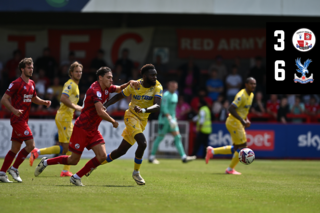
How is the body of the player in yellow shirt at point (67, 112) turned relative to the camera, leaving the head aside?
to the viewer's right

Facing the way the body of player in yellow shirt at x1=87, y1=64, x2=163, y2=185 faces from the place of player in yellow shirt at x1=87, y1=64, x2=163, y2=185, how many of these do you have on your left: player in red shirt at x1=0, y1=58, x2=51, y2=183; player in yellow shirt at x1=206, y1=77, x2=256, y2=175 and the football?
2

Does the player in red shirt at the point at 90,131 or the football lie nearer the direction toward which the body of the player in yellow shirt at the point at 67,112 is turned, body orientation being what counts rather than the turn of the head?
the football

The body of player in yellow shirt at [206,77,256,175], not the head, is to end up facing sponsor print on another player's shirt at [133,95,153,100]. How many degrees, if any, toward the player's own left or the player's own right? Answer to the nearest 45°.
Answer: approximately 135° to the player's own right

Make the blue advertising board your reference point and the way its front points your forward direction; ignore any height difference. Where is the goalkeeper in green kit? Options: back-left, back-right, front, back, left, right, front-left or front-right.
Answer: front-right

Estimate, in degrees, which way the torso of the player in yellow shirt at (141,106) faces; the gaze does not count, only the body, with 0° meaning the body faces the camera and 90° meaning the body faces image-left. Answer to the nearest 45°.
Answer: approximately 315°

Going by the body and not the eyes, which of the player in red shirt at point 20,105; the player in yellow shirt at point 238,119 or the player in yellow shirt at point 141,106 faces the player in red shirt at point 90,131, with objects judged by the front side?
the player in red shirt at point 20,105

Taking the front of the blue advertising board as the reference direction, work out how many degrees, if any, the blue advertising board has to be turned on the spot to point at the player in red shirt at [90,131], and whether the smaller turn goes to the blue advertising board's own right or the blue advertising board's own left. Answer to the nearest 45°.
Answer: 0° — it already faces them

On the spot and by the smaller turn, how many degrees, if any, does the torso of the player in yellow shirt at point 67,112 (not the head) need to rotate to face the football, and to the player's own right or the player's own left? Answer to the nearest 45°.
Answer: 0° — they already face it

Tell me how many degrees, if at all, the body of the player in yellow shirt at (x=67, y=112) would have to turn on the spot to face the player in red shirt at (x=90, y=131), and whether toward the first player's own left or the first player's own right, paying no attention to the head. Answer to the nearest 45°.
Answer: approximately 90° to the first player's own right

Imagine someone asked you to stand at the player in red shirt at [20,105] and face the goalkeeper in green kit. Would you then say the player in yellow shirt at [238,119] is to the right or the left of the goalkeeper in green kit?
right
